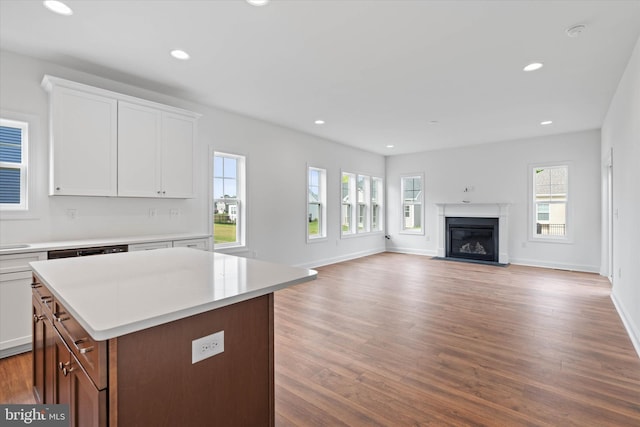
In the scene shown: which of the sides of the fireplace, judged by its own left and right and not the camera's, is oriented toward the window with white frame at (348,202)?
right

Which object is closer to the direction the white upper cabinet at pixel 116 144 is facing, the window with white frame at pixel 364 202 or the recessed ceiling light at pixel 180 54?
the recessed ceiling light

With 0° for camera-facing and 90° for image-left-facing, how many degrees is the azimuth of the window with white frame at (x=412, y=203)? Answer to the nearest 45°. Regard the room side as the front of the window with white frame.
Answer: approximately 0°

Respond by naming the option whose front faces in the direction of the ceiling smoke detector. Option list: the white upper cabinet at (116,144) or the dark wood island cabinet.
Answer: the white upper cabinet

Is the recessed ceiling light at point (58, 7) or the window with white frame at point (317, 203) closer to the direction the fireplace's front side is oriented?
the recessed ceiling light

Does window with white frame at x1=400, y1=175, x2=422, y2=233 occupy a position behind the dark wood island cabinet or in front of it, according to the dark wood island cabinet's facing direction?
behind

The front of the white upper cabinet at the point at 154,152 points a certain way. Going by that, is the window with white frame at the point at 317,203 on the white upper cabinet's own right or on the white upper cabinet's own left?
on the white upper cabinet's own left

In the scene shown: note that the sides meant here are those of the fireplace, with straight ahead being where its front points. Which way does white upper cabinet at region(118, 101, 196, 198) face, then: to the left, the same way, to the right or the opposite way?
to the left

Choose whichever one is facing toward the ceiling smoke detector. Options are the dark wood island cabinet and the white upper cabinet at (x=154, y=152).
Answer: the white upper cabinet

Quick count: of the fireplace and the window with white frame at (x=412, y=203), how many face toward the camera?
2

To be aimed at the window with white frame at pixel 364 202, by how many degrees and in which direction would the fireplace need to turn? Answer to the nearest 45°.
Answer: approximately 90° to its right

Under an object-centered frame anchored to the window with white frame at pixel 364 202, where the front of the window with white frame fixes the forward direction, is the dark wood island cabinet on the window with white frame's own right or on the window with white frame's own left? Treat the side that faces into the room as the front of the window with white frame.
on the window with white frame's own right
